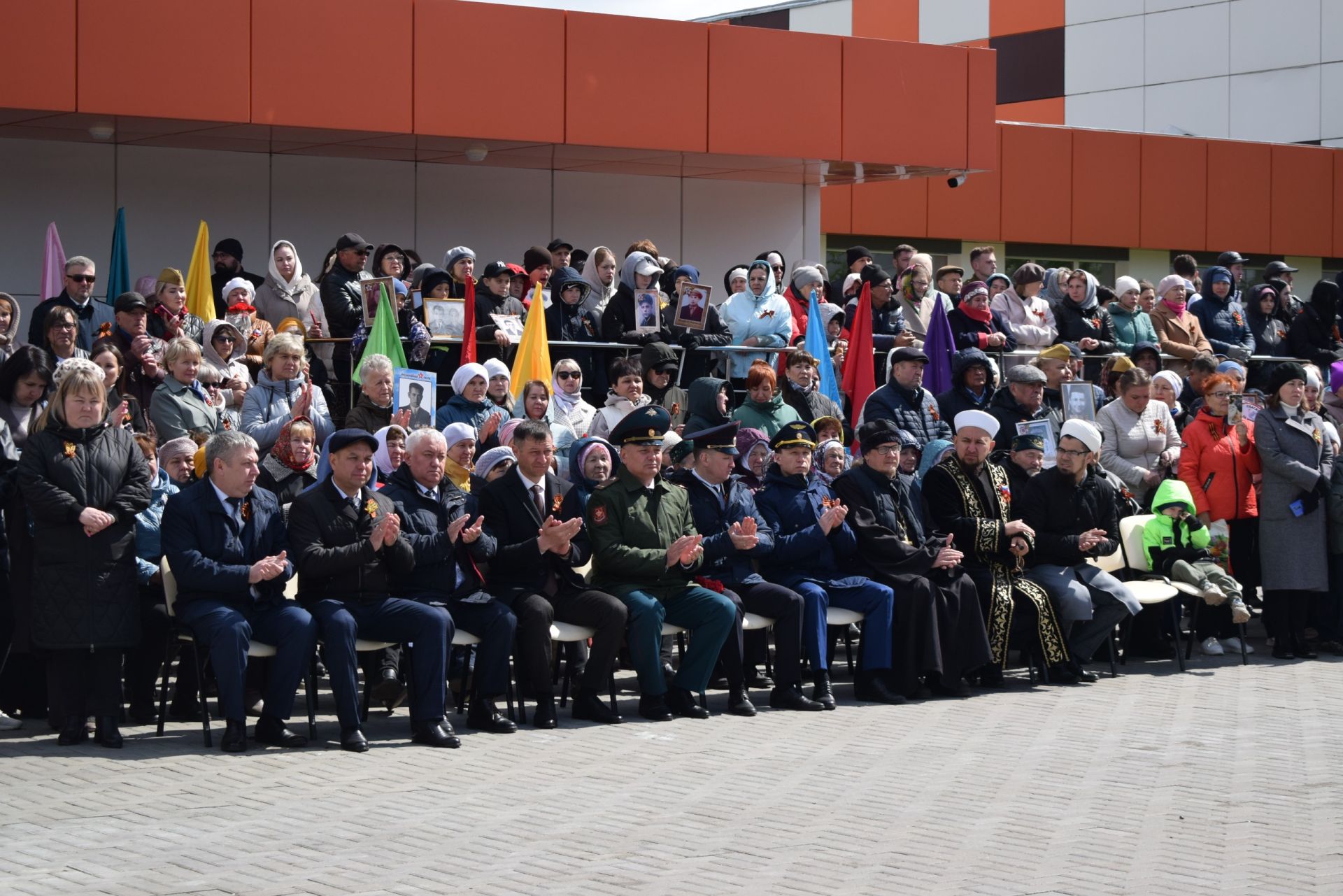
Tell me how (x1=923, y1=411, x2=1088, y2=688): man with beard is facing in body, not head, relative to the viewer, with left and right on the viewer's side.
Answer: facing the viewer and to the right of the viewer

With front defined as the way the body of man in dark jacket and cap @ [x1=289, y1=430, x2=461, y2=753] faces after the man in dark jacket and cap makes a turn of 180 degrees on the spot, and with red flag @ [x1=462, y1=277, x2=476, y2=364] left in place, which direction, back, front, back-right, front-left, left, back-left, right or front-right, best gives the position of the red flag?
front-right

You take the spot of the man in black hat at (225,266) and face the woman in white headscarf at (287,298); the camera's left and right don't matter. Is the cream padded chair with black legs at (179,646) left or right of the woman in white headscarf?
right

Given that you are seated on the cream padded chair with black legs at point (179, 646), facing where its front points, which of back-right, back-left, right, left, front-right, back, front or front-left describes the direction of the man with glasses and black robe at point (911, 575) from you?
front-left

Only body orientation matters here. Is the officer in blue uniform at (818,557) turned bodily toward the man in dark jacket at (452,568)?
no

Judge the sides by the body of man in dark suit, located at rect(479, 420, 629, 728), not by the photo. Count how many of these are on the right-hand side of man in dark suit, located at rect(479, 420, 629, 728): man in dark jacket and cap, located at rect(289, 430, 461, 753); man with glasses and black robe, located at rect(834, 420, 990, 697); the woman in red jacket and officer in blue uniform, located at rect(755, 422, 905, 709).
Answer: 1

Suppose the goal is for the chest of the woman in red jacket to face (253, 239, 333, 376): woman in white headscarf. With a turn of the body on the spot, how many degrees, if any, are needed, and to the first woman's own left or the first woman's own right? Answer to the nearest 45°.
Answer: approximately 135° to the first woman's own right

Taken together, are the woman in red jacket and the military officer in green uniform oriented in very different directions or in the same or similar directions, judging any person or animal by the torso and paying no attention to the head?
same or similar directions

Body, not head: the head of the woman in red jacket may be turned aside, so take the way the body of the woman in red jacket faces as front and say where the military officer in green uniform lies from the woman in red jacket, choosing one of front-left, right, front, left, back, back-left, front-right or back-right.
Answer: right

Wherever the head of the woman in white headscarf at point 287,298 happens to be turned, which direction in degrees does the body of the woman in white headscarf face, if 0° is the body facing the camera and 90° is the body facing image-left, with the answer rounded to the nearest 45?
approximately 0°

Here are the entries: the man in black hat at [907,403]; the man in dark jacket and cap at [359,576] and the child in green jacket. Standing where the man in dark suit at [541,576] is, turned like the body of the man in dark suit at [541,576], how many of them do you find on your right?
1

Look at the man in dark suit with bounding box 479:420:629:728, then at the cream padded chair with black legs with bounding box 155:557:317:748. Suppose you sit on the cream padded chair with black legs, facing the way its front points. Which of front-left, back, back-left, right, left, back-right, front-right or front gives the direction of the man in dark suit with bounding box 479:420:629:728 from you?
front-left

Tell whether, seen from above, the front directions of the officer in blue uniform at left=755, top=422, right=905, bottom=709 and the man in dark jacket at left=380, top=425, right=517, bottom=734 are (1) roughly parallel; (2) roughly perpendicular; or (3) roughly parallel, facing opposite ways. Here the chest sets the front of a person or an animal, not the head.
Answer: roughly parallel

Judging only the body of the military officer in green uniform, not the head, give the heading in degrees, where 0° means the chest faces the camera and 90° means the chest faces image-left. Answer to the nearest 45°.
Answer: approximately 315°

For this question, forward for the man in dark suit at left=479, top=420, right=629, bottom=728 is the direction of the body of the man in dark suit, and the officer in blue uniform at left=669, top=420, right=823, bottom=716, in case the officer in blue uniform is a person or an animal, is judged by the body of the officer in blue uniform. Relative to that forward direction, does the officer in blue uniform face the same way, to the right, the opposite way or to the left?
the same way

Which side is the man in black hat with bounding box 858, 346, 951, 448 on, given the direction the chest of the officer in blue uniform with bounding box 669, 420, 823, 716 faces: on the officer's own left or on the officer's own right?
on the officer's own left

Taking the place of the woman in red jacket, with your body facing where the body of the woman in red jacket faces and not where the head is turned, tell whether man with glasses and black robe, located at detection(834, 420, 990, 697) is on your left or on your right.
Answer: on your right

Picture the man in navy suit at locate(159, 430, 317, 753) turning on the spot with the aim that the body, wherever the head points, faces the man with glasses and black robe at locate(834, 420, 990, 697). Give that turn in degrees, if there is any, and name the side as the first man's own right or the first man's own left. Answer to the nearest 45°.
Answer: approximately 45° to the first man's own left

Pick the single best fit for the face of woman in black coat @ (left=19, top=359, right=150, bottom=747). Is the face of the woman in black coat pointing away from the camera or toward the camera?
toward the camera

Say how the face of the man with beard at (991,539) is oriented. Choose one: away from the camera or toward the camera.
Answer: toward the camera
